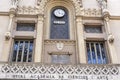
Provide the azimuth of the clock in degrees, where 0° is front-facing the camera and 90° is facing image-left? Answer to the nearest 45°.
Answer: approximately 0°
